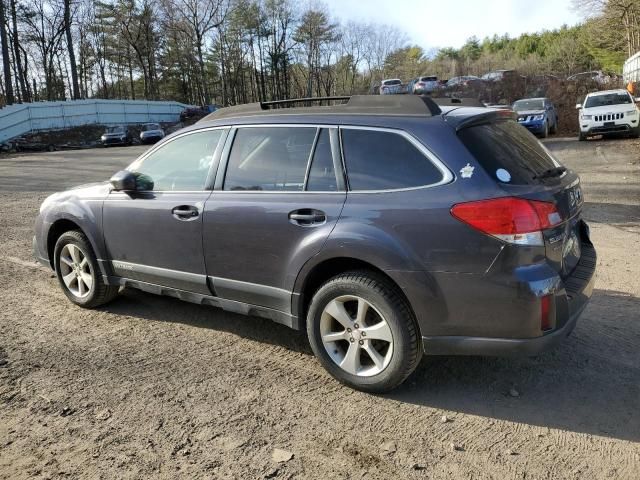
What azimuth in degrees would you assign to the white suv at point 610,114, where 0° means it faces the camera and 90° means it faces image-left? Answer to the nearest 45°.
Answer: approximately 0°

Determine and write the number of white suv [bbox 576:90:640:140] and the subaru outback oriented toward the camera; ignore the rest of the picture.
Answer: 1

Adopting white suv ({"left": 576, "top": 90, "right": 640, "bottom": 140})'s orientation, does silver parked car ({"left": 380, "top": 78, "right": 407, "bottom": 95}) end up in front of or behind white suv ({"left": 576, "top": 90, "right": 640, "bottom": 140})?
behind

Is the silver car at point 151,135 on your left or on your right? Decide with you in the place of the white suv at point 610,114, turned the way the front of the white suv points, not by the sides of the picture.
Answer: on your right

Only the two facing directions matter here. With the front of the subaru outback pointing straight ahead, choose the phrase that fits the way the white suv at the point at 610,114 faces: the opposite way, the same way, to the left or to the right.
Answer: to the left

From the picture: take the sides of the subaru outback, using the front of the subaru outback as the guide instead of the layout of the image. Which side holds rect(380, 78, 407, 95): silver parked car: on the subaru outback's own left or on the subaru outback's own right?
on the subaru outback's own right
